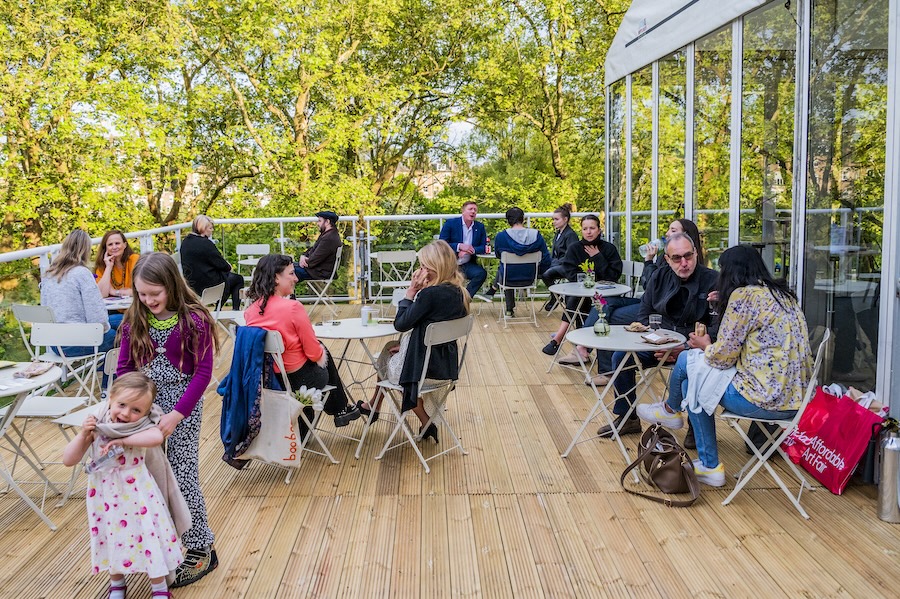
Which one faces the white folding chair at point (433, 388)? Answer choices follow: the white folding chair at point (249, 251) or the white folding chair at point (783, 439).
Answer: the white folding chair at point (783, 439)

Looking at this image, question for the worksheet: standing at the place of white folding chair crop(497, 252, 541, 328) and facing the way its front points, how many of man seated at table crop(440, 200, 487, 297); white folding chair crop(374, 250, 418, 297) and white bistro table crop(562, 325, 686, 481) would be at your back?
1

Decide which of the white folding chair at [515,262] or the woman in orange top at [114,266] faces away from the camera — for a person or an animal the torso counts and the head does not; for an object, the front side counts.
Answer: the white folding chair

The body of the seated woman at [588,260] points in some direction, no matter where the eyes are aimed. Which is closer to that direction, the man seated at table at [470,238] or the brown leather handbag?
the brown leather handbag

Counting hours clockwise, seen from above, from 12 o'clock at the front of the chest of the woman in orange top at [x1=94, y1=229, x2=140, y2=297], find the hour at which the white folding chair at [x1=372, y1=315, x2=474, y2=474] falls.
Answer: The white folding chair is roughly at 11 o'clock from the woman in orange top.

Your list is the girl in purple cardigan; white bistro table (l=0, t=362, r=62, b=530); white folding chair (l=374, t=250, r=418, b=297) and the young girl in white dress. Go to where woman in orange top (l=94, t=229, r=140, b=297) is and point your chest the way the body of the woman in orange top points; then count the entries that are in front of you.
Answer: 3

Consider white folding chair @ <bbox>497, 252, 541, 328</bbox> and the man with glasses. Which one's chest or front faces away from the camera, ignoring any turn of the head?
the white folding chair

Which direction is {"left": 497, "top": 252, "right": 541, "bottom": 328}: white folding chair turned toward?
away from the camera

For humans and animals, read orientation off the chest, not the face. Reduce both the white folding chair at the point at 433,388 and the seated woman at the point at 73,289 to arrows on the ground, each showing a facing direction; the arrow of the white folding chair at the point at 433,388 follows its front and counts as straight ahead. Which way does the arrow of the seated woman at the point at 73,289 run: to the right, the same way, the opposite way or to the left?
to the right

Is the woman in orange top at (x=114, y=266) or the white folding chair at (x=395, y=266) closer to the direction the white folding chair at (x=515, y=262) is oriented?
the white folding chair

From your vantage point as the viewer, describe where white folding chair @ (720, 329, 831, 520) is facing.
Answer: facing to the left of the viewer

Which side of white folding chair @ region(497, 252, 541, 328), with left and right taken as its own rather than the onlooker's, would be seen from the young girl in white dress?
back
